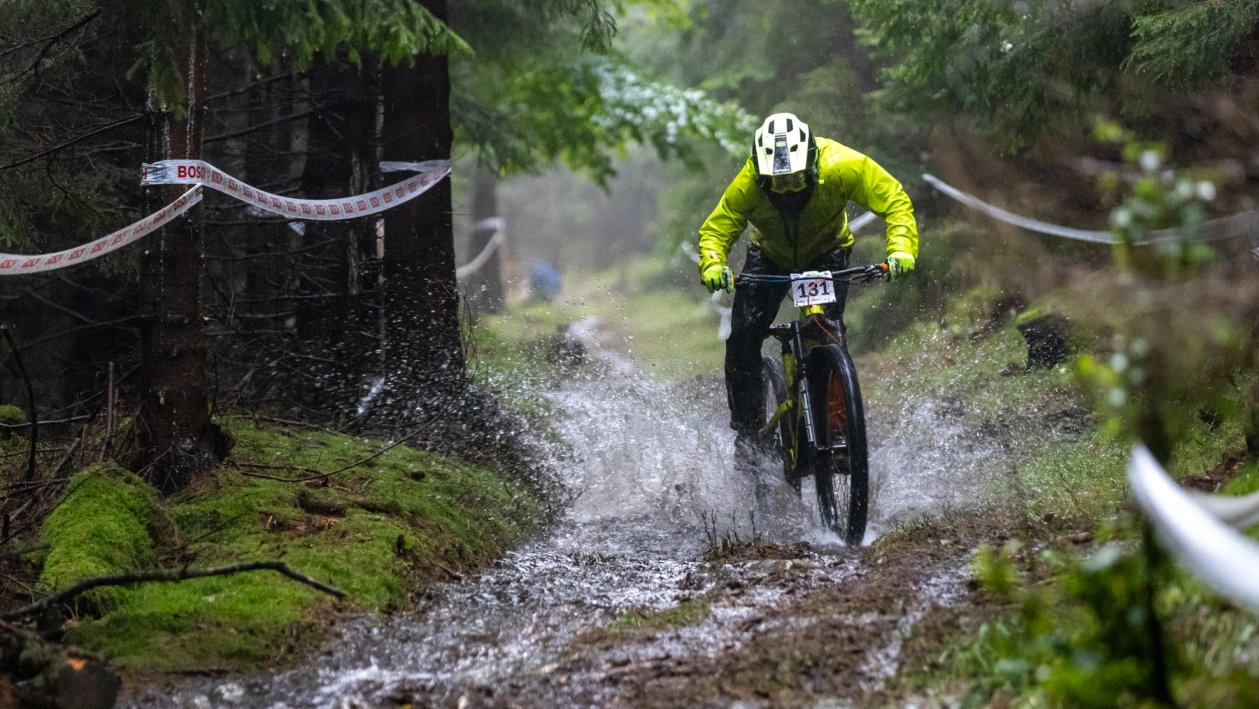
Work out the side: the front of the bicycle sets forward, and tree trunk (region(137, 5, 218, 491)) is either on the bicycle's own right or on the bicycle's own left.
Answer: on the bicycle's own right

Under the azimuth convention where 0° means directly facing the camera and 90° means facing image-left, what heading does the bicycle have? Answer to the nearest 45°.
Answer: approximately 0°

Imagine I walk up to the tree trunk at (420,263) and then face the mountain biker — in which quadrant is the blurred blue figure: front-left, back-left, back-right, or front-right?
back-left

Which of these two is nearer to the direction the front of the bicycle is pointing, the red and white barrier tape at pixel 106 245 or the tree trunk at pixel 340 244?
the red and white barrier tape

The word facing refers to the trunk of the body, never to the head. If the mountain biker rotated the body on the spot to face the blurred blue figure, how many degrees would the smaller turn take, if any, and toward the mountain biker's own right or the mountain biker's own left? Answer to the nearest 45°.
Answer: approximately 180°

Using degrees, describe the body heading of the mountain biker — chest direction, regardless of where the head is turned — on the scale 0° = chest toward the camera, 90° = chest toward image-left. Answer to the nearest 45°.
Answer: approximately 0°

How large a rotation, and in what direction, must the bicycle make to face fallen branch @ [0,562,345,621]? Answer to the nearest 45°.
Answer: approximately 45° to its right

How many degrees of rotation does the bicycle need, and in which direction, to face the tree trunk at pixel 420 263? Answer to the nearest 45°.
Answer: approximately 135° to its right

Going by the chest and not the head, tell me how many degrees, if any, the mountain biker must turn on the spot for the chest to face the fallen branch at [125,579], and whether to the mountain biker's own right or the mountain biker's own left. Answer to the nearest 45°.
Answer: approximately 45° to the mountain biker's own right

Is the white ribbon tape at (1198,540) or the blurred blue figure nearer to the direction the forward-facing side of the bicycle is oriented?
the white ribbon tape

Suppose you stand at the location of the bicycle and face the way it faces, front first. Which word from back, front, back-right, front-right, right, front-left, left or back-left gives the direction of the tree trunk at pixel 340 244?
back-right
